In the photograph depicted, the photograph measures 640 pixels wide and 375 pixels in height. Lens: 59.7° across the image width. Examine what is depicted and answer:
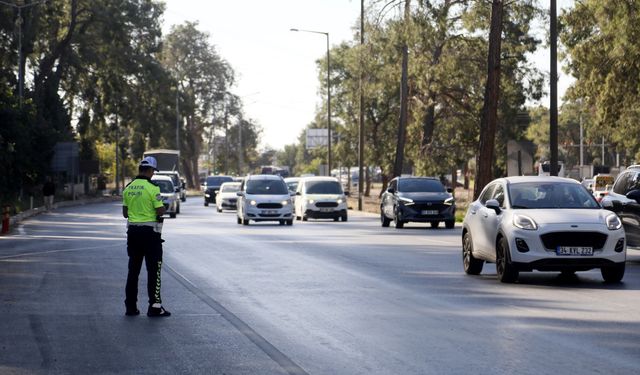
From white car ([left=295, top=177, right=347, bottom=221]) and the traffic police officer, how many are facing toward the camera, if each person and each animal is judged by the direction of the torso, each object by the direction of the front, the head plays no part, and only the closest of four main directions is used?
1

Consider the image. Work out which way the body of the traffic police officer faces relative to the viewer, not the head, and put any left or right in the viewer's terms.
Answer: facing away from the viewer and to the right of the viewer

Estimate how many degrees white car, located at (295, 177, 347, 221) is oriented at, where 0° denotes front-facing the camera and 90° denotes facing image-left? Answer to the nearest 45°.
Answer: approximately 0°

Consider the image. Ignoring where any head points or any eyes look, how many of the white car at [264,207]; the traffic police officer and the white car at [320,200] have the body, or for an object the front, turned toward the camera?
2

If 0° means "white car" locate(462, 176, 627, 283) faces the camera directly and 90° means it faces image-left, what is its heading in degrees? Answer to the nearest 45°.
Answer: approximately 315°
